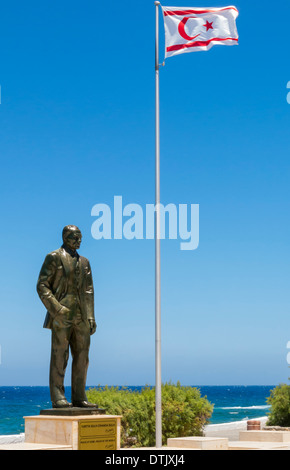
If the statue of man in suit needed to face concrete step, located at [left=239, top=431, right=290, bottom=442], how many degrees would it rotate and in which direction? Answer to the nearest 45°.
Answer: approximately 90° to its left

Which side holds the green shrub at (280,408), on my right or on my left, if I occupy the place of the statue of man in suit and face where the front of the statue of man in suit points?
on my left

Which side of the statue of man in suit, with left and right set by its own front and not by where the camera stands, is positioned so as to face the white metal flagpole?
left

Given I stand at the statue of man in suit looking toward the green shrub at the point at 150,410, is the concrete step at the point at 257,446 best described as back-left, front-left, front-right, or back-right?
front-right

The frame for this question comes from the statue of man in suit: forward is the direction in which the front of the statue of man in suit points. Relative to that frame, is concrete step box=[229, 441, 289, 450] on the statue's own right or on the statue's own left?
on the statue's own left

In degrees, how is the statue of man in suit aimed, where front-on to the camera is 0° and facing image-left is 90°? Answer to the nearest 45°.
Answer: approximately 315°

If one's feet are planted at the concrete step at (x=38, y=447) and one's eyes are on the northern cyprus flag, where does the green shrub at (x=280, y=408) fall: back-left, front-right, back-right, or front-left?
front-left

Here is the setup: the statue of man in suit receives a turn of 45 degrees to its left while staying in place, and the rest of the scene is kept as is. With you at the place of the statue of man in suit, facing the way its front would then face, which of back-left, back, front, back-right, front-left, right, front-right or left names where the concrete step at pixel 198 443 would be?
front-left

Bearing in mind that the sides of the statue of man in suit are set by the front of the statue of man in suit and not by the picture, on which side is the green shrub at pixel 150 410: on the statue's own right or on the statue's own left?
on the statue's own left
